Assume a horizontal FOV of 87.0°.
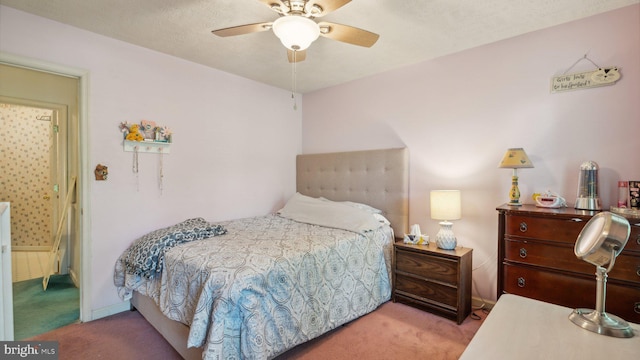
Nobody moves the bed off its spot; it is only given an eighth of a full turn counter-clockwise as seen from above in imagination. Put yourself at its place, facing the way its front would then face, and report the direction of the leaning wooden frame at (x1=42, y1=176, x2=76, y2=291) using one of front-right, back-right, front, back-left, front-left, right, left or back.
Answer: back-right

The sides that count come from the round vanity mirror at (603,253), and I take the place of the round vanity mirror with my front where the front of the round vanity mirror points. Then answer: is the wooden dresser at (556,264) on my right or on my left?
on my right

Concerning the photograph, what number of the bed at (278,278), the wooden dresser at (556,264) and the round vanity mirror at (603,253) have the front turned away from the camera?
0

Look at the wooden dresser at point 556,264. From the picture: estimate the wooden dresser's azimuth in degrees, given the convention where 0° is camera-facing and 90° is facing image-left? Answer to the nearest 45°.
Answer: approximately 45°

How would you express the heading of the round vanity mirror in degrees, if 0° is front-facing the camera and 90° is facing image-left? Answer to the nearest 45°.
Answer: approximately 45°

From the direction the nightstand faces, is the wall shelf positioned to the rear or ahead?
ahead

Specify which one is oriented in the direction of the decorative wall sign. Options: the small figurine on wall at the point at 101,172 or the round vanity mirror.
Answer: the small figurine on wall

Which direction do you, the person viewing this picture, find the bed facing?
facing the viewer and to the left of the viewer

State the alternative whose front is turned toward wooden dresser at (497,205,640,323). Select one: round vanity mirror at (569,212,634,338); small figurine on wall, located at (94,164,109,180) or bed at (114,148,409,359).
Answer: the small figurine on wall

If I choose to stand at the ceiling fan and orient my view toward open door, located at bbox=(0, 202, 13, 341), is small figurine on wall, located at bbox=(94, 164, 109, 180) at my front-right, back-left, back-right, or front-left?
front-right

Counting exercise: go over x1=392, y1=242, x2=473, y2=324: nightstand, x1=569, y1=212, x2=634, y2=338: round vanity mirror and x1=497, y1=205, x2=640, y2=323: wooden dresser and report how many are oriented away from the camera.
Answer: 0

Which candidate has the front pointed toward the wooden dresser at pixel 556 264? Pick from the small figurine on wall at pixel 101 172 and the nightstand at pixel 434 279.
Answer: the small figurine on wall

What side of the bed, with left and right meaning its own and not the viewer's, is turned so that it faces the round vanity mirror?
left
